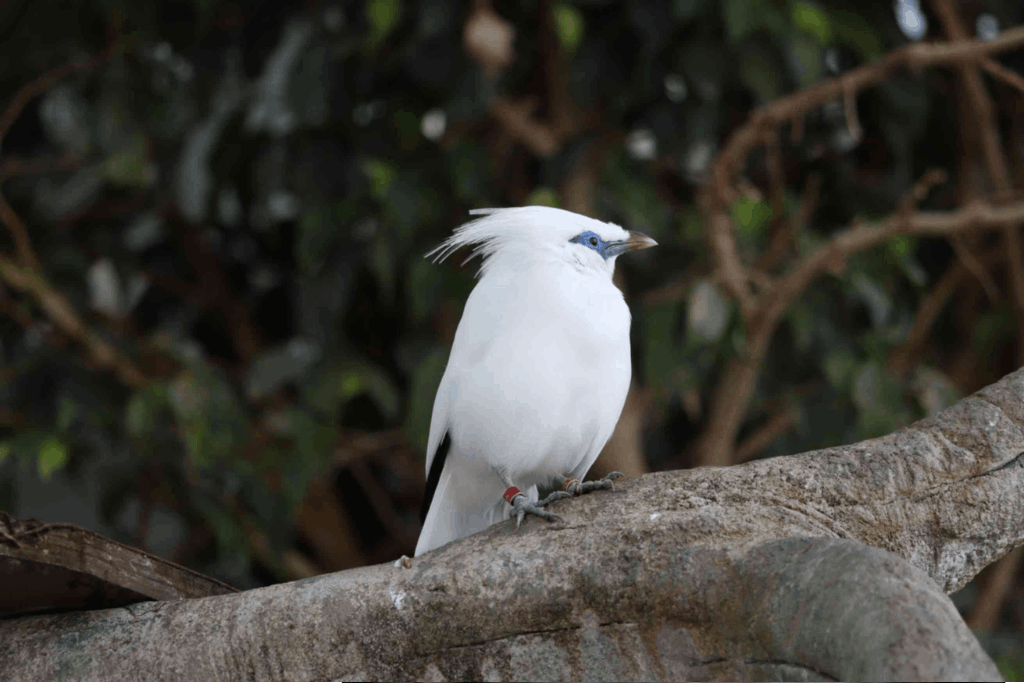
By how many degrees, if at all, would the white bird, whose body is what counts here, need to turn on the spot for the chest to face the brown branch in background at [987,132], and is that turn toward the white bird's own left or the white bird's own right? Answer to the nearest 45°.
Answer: approximately 90° to the white bird's own left

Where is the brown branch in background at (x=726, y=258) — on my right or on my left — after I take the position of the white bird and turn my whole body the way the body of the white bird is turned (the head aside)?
on my left

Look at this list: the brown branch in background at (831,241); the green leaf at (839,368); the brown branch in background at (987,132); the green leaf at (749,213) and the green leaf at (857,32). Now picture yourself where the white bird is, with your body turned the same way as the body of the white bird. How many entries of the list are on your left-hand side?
5

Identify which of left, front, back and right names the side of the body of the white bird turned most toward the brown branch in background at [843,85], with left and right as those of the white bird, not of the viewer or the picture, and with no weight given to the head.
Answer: left

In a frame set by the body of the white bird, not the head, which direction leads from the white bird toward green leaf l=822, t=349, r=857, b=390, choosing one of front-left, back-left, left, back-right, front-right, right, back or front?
left

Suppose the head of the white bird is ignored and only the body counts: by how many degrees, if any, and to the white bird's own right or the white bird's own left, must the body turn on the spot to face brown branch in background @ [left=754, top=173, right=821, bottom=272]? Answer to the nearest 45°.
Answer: approximately 90° to the white bird's own left
